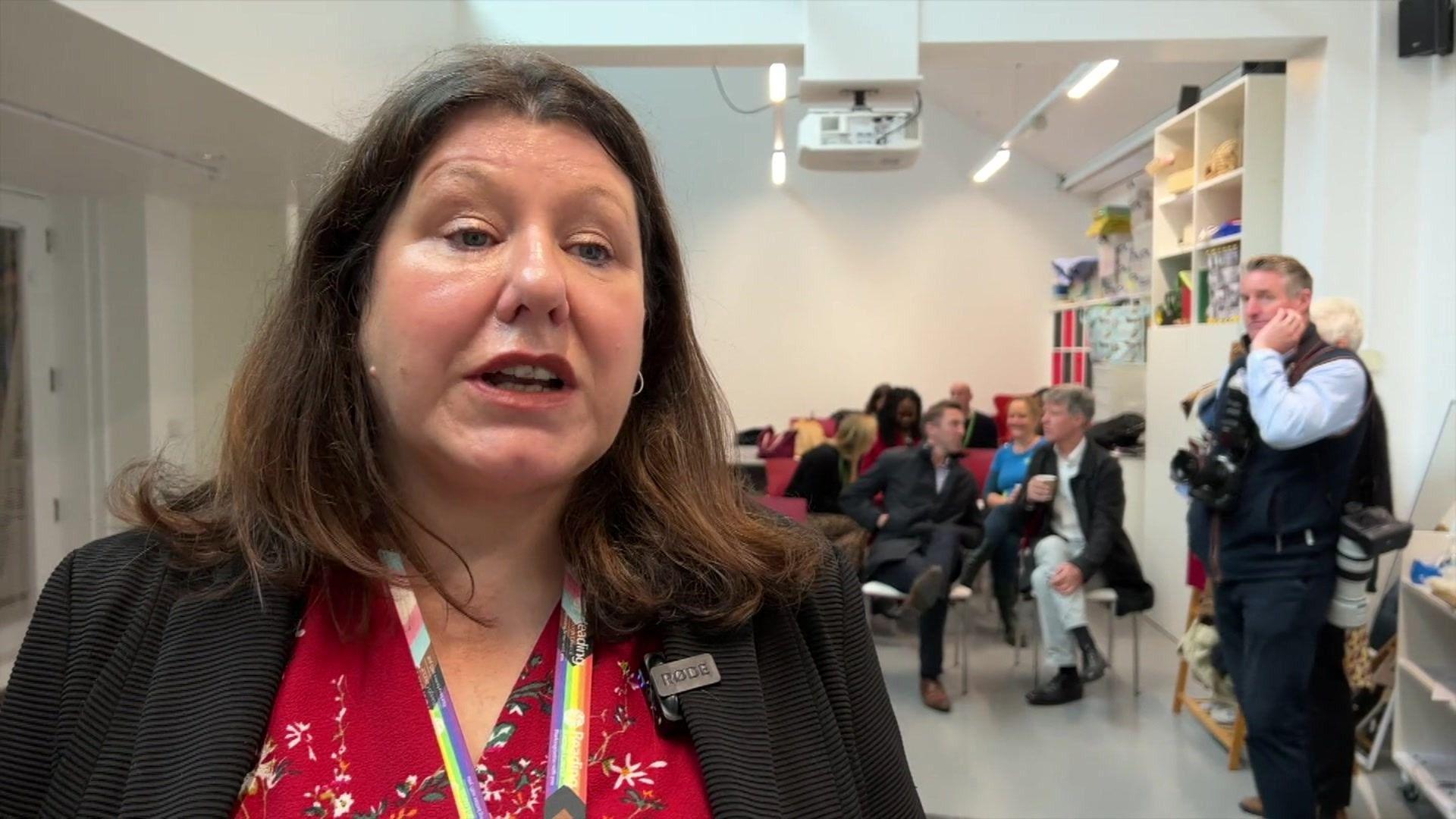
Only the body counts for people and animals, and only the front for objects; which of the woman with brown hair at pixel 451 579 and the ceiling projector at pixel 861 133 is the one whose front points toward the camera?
the woman with brown hair

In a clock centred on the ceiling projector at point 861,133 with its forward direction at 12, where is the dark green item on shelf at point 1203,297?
The dark green item on shelf is roughly at 2 o'clock from the ceiling projector.

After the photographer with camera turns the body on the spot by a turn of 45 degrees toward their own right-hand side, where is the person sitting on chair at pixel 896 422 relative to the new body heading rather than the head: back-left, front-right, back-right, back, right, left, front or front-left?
front-right

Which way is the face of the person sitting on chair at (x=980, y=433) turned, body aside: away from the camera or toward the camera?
toward the camera

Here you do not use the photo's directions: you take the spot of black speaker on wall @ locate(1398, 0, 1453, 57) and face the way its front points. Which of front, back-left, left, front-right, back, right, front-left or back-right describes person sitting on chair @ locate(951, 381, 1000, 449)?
right

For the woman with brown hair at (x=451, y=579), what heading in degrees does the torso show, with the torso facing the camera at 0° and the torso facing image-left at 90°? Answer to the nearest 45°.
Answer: approximately 0°

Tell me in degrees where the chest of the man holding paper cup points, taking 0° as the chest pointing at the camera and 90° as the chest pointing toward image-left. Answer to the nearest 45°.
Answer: approximately 45°

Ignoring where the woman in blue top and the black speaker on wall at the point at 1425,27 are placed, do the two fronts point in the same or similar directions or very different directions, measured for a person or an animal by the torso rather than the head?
same or similar directions

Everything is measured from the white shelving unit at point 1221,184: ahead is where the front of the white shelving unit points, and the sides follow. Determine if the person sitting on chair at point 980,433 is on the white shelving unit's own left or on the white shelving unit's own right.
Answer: on the white shelving unit's own right

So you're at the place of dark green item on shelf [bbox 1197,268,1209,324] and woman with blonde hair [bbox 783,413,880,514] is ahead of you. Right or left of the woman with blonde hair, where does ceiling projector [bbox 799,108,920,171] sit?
left

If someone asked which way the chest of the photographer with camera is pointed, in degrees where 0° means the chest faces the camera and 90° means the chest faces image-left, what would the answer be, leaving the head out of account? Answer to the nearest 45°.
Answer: approximately 45°
